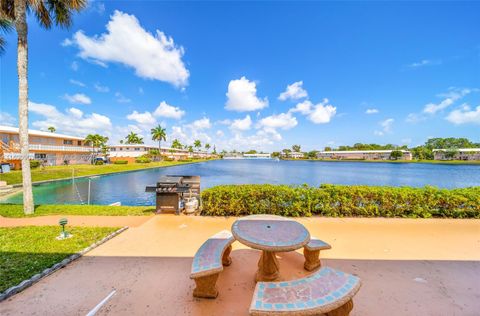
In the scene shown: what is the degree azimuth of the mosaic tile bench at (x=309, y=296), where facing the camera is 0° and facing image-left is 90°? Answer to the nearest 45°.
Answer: approximately 135°

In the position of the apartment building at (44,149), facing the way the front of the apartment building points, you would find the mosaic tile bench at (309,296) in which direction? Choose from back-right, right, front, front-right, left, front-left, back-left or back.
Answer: front-right

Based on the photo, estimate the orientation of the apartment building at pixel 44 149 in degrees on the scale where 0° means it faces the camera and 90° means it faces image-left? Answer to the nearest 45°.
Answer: approximately 315°

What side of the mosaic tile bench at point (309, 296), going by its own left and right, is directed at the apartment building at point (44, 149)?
front

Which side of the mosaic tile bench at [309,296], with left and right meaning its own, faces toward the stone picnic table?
front

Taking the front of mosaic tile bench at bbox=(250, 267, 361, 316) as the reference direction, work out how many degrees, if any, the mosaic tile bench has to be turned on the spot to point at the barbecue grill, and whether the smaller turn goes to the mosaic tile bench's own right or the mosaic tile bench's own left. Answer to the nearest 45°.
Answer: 0° — it already faces it

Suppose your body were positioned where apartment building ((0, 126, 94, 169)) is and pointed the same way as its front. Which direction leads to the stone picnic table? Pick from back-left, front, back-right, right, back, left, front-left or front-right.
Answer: front-right

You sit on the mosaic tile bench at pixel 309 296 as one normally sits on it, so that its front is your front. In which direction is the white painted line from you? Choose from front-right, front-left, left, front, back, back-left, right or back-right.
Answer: front-left
